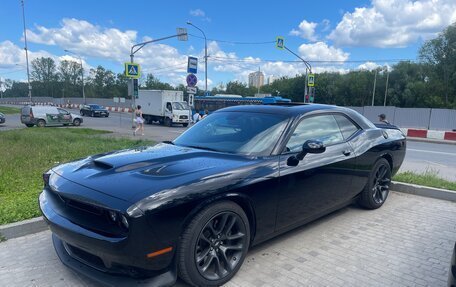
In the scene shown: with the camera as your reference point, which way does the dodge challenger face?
facing the viewer and to the left of the viewer

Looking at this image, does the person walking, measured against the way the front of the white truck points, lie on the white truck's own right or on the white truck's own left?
on the white truck's own right

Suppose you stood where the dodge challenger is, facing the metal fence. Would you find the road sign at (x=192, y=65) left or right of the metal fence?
left

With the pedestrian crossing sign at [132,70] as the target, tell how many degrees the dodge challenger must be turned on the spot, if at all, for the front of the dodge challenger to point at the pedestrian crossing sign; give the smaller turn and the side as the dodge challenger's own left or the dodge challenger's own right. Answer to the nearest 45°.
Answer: approximately 135° to the dodge challenger's own right

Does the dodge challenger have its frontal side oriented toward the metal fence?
no

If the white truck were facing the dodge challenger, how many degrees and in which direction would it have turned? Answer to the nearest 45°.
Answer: approximately 45° to its right

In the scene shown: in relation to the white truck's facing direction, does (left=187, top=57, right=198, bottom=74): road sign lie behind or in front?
in front

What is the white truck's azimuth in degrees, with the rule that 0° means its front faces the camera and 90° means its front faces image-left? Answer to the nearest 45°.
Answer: approximately 315°

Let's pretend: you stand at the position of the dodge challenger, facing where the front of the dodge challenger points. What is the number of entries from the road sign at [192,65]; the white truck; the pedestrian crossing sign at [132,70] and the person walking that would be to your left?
0

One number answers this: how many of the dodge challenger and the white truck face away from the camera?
0

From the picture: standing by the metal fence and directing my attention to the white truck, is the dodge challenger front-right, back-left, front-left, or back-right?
front-left

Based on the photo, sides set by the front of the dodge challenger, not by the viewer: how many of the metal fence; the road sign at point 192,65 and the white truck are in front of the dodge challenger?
0
